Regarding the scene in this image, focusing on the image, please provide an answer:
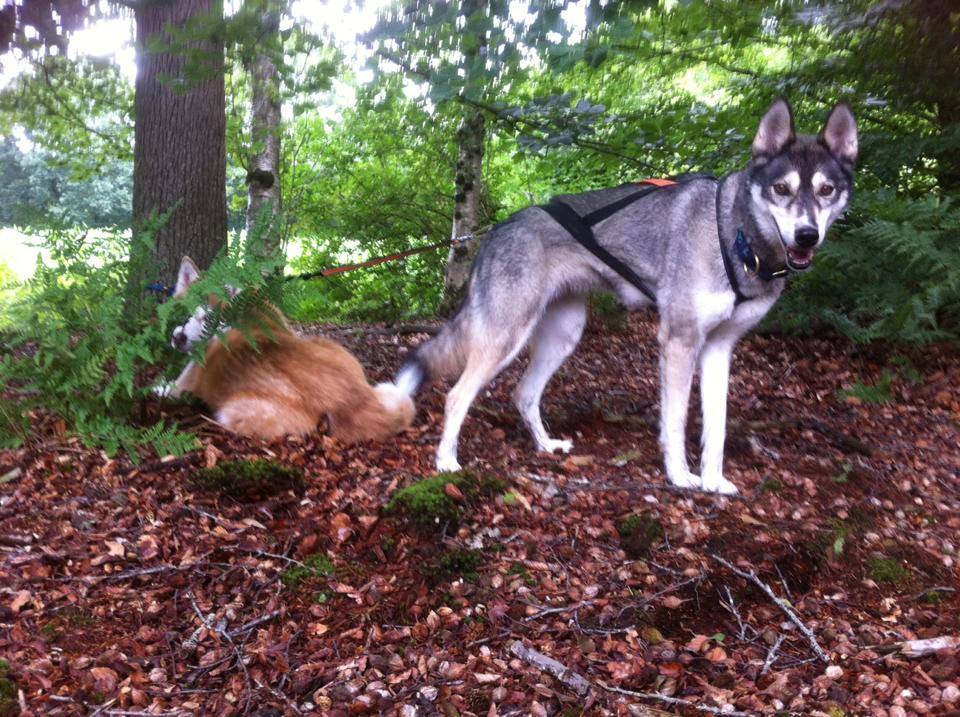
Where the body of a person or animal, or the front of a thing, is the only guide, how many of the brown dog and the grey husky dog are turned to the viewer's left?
1

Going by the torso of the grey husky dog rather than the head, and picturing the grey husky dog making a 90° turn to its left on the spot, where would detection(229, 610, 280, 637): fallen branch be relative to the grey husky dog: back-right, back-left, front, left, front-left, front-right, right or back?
back

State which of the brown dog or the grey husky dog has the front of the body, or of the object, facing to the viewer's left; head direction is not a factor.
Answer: the brown dog

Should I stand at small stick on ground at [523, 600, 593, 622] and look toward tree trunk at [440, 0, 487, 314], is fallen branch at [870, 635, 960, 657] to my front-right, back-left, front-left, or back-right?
back-right

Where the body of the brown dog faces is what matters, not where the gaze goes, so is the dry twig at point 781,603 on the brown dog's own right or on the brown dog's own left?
on the brown dog's own left

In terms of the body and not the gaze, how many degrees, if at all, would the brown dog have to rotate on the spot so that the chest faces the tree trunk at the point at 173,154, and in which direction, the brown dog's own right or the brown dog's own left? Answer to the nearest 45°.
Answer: approximately 45° to the brown dog's own right

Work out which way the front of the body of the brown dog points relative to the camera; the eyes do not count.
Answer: to the viewer's left

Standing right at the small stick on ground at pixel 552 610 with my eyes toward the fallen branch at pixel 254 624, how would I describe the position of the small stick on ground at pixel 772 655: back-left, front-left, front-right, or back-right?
back-left

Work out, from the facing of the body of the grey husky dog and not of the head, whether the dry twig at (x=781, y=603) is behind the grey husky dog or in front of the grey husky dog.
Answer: in front
